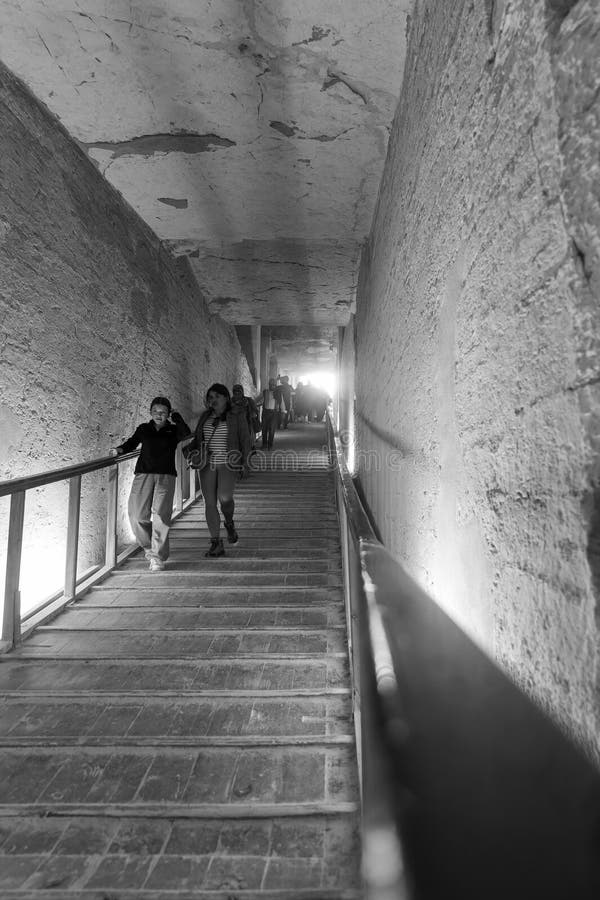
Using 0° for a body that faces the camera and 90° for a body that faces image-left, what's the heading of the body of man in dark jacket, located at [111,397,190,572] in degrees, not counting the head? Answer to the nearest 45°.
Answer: approximately 0°

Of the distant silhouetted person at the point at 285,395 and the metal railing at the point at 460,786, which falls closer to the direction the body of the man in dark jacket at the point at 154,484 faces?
the metal railing

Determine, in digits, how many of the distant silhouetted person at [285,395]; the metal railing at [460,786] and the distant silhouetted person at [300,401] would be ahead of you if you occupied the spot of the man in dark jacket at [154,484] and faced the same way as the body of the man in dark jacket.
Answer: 1

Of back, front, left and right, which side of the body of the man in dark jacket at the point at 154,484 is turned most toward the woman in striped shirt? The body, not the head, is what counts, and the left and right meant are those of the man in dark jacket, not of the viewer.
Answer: left

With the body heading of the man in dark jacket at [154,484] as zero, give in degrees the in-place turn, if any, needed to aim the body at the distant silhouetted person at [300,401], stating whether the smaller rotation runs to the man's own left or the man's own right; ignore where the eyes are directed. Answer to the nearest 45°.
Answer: approximately 135° to the man's own left

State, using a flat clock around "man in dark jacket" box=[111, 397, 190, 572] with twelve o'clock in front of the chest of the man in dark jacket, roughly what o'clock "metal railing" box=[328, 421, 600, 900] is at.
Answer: The metal railing is roughly at 12 o'clock from the man in dark jacket.

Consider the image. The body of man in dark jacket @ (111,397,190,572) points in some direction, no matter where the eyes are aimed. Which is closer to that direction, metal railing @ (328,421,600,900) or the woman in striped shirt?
the metal railing
